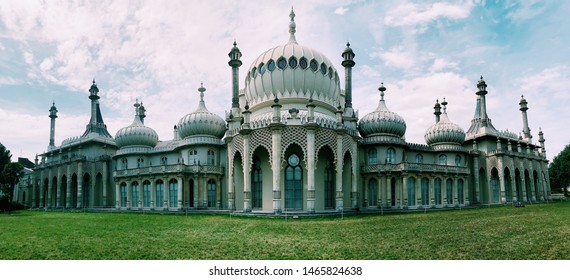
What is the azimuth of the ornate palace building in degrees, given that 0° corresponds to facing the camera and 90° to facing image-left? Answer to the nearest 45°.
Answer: approximately 0°
